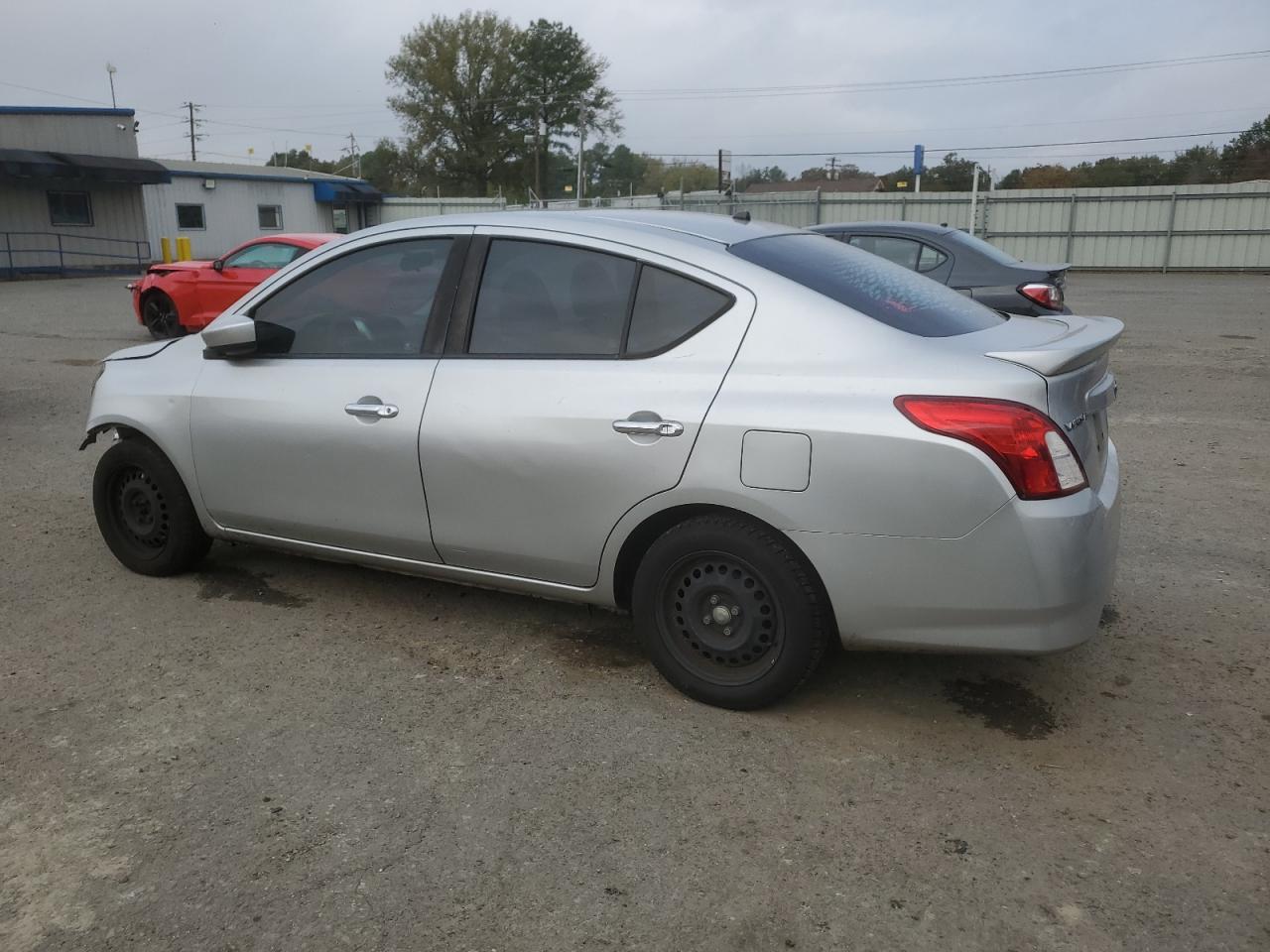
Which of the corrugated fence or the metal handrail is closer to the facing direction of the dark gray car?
the metal handrail

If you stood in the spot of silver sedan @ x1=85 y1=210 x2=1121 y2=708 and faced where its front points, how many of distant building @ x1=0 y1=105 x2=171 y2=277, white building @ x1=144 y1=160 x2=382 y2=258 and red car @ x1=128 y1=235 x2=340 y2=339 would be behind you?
0

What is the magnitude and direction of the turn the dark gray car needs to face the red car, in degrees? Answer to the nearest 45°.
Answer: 0° — it already faces it

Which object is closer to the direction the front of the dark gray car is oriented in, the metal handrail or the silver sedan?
the metal handrail

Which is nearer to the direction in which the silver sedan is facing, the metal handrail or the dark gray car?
the metal handrail

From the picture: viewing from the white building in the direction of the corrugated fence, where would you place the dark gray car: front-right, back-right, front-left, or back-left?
front-right

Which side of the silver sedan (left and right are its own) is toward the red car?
front

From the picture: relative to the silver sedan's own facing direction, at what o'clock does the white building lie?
The white building is roughly at 1 o'clock from the silver sedan.

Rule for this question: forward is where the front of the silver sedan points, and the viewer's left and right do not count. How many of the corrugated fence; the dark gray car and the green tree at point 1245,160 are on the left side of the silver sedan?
0

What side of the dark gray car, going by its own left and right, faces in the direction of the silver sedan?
left

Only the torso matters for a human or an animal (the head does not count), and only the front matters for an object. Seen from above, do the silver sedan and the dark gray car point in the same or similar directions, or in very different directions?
same or similar directions

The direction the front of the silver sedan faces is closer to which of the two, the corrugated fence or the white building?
the white building

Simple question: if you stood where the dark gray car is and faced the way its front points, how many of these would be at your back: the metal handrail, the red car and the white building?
0

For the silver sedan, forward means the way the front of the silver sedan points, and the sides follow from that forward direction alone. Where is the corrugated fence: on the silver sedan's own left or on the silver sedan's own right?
on the silver sedan's own right

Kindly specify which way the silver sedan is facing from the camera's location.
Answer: facing away from the viewer and to the left of the viewer

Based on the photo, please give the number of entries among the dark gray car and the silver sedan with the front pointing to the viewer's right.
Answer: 0

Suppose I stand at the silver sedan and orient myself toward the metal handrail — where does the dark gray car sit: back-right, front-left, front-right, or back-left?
front-right

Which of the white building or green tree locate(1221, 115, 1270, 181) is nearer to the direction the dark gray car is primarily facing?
the white building

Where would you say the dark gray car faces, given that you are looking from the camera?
facing to the left of the viewer
